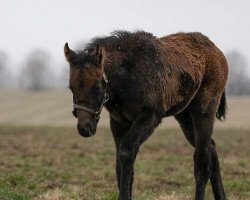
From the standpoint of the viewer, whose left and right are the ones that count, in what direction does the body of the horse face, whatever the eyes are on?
facing the viewer and to the left of the viewer
